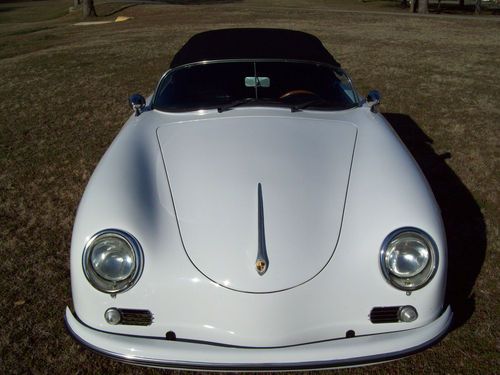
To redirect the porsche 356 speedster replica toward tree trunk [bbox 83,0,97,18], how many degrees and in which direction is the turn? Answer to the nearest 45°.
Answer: approximately 180°

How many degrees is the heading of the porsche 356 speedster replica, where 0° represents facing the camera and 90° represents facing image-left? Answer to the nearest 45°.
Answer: approximately 0°
